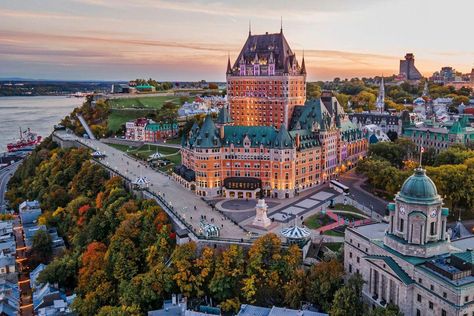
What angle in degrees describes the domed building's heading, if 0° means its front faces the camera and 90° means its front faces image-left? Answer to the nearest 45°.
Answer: approximately 45°

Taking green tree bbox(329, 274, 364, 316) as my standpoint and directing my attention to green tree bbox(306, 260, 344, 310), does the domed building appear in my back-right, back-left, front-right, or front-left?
back-right

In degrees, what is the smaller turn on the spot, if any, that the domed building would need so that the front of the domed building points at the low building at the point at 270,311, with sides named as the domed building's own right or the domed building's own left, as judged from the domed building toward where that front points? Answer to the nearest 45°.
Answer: approximately 45° to the domed building's own right

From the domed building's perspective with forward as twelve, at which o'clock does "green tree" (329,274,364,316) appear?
The green tree is roughly at 1 o'clock from the domed building.

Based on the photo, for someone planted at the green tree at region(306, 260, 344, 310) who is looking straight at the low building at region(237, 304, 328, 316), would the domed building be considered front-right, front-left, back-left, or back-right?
back-left

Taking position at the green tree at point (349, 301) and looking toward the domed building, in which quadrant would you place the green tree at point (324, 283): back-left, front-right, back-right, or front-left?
back-left

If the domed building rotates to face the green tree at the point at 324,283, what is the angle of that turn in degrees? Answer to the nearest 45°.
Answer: approximately 45° to its right
